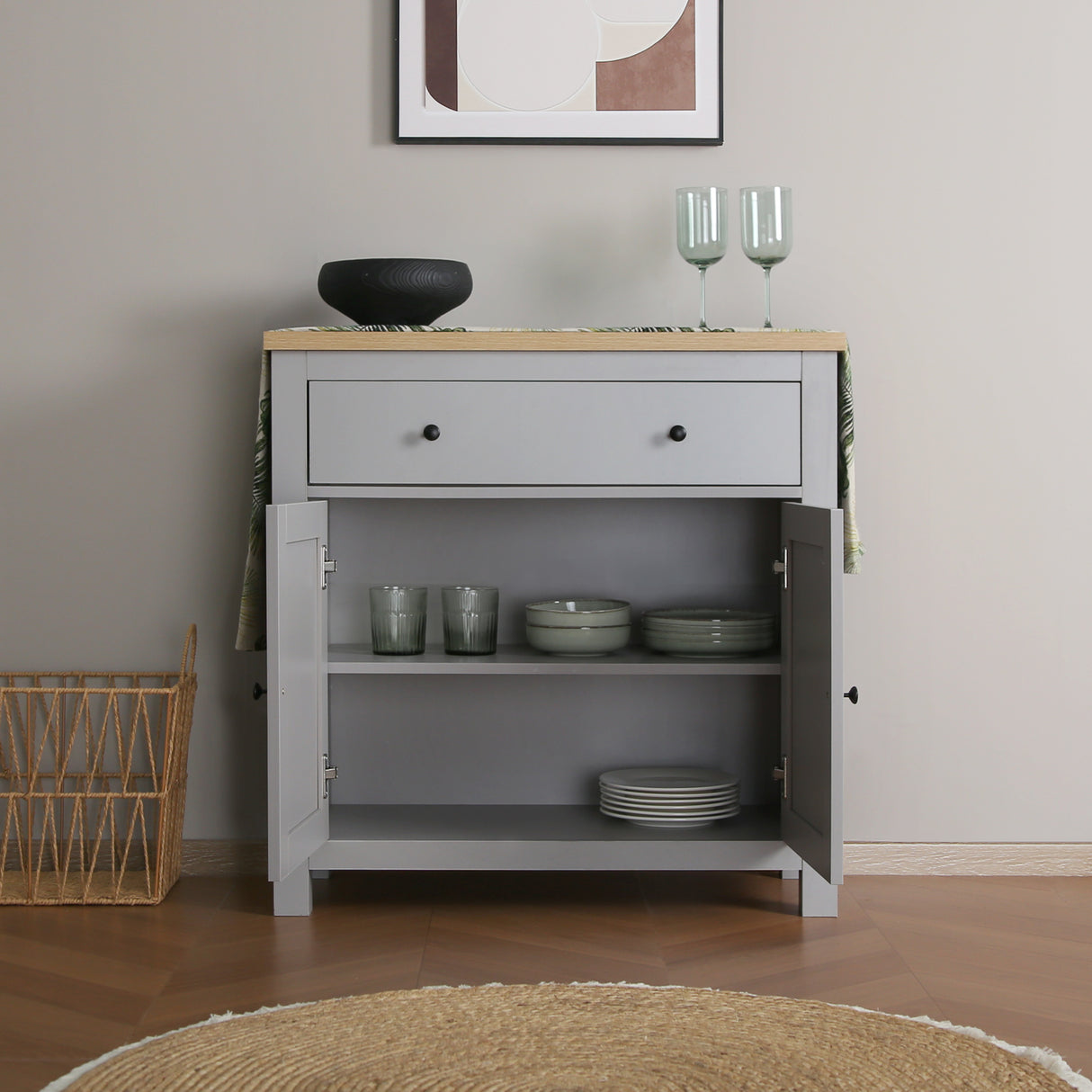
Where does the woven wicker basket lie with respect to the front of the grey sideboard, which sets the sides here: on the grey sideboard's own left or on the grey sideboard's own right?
on the grey sideboard's own right

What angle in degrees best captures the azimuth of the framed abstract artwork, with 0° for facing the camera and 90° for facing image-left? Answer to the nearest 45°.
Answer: approximately 0°

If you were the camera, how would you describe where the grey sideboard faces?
facing the viewer

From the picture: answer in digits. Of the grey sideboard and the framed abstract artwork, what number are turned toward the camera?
2

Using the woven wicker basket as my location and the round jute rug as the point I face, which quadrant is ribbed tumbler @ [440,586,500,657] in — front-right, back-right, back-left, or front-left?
front-left
